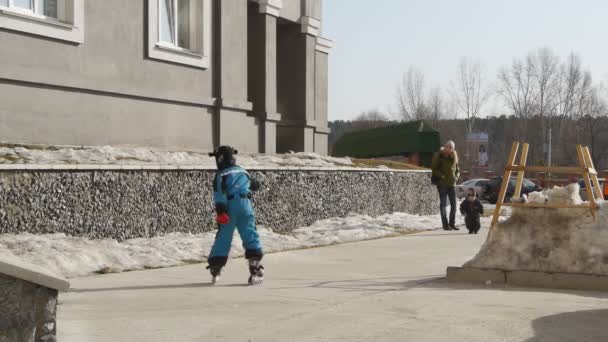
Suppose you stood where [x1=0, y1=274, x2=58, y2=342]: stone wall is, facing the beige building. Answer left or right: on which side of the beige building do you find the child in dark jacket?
right

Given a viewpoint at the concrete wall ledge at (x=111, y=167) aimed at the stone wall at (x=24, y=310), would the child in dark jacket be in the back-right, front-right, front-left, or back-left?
back-left

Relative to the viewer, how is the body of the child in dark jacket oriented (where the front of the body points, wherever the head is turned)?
toward the camera

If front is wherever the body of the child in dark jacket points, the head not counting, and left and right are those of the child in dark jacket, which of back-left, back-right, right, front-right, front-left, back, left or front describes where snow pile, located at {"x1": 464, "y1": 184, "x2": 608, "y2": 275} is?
front

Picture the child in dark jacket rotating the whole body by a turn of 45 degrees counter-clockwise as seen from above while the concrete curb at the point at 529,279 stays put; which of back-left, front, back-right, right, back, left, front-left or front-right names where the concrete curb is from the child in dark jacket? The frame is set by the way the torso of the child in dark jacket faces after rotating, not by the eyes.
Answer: front-right

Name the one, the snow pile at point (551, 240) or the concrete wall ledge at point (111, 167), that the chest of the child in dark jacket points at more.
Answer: the snow pile

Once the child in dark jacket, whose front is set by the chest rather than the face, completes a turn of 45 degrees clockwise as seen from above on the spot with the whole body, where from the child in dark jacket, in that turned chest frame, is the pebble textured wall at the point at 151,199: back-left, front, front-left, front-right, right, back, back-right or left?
front

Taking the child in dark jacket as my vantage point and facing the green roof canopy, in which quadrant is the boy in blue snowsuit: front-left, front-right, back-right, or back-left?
back-left

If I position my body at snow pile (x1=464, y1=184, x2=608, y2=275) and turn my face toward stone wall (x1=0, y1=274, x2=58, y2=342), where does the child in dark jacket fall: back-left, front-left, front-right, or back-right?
back-right

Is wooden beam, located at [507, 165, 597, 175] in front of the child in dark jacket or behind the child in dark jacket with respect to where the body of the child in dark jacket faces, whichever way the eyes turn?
in front

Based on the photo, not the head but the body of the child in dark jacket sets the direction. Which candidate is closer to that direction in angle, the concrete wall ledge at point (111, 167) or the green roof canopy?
the concrete wall ledge
